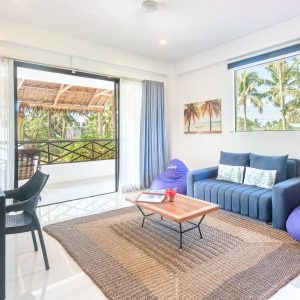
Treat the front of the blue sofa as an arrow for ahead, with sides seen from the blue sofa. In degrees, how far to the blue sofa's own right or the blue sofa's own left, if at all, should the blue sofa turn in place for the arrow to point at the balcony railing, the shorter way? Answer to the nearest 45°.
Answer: approximately 45° to the blue sofa's own right

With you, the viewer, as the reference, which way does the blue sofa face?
facing the viewer and to the left of the viewer

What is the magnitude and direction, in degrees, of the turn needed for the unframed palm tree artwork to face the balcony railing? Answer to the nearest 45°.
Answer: approximately 45° to its right

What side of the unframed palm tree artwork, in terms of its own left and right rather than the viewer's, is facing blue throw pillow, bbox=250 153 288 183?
left

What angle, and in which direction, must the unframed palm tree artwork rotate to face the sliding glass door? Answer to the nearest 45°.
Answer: approximately 45° to its right

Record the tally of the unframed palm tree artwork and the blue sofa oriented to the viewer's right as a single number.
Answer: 0

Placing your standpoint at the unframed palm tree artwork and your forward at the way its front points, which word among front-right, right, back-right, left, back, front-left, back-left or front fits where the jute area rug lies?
front-left

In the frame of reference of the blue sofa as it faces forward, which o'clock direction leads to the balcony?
The balcony is roughly at 2 o'clock from the blue sofa.

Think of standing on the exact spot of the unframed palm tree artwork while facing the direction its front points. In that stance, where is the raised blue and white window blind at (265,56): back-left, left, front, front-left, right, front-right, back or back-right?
left

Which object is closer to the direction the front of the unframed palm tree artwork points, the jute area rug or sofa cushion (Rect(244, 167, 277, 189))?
the jute area rug

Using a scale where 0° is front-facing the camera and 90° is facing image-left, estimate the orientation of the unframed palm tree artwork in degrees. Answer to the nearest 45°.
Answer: approximately 45°

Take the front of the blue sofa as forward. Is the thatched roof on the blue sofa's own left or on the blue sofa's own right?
on the blue sofa's own right
